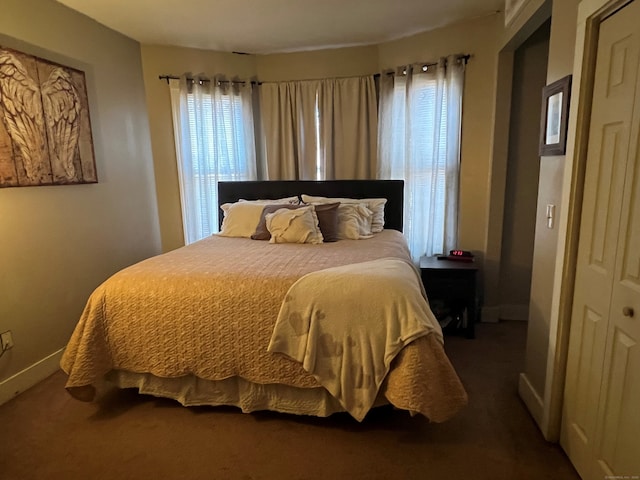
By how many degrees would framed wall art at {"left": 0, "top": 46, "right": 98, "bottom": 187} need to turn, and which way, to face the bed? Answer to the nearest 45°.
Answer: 0° — it already faces it

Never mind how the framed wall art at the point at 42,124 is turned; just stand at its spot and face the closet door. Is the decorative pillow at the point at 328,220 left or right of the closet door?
left

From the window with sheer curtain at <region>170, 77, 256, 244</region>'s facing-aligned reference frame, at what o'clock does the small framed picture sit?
The small framed picture is roughly at 11 o'clock from the window with sheer curtain.

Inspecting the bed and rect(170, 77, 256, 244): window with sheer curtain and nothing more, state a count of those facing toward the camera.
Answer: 2

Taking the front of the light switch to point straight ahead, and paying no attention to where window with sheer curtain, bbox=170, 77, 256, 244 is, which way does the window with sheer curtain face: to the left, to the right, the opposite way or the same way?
to the left

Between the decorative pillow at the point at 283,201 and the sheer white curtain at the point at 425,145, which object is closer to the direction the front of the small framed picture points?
the decorative pillow

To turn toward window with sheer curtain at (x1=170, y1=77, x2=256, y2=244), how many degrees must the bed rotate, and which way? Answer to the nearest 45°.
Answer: approximately 180°

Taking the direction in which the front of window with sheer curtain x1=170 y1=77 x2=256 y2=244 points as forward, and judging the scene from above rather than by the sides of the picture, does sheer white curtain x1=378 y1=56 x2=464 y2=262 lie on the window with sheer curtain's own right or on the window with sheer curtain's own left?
on the window with sheer curtain's own left

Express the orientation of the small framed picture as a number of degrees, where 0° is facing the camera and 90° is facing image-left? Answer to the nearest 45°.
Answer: approximately 45°

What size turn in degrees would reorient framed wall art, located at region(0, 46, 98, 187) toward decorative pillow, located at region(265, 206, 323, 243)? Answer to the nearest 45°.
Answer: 0° — it already faces it

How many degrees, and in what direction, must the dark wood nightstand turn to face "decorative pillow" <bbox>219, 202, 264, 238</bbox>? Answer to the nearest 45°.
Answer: approximately 90° to its right

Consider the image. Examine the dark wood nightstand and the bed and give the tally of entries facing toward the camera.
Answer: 2

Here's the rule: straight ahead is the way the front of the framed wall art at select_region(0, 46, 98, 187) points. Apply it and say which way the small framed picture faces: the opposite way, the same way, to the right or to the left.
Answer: the opposite way
